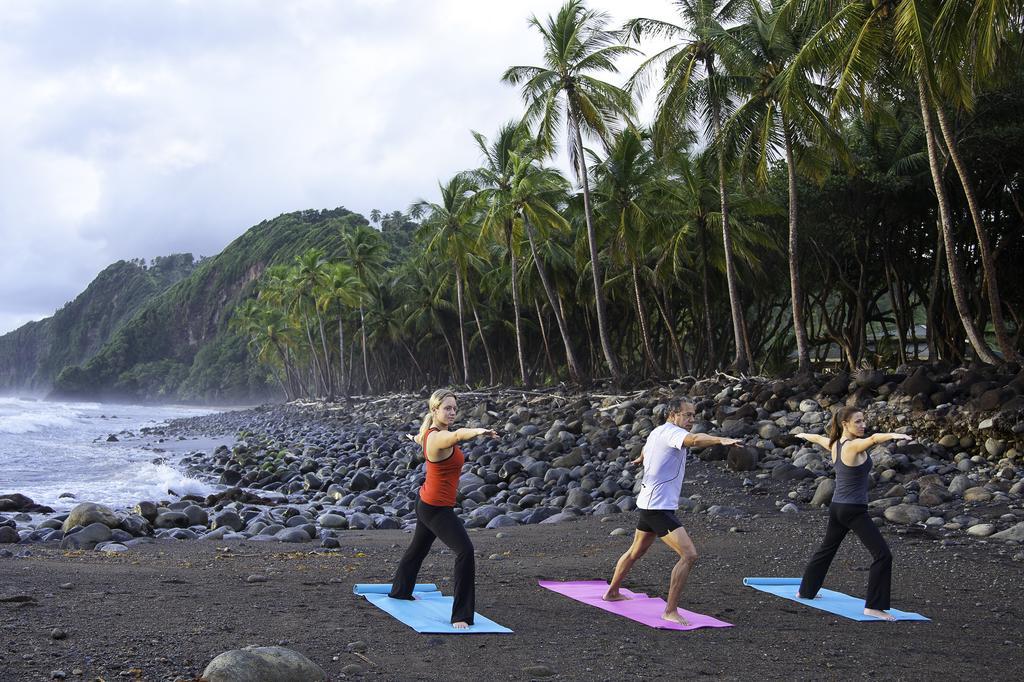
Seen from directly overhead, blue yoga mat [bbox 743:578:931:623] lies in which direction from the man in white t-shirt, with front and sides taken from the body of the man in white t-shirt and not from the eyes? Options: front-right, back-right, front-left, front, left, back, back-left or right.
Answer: front-left

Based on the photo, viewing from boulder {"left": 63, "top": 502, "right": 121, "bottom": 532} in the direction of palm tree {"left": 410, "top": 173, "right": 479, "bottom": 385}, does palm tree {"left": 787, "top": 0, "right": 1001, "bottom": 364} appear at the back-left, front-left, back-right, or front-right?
front-right

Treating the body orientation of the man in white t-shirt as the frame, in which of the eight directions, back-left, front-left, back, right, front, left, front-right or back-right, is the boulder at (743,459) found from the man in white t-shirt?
left

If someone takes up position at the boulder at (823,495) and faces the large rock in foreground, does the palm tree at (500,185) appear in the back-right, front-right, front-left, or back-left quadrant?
back-right

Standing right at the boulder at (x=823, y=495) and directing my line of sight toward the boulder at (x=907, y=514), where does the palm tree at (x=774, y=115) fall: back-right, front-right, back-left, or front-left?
back-left

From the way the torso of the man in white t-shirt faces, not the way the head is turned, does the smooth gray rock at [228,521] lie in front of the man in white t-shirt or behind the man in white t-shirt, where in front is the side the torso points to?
behind
